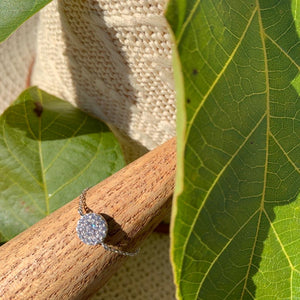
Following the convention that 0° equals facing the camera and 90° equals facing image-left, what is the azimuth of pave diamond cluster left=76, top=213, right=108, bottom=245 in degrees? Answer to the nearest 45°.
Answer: approximately 0°
